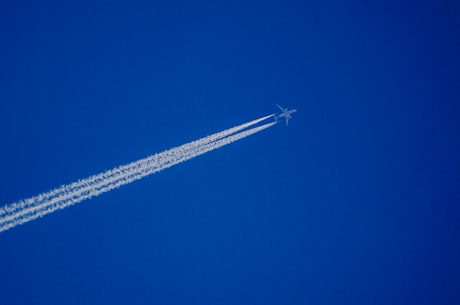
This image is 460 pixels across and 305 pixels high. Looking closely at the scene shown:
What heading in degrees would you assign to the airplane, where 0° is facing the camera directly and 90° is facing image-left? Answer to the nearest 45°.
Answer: approximately 270°
